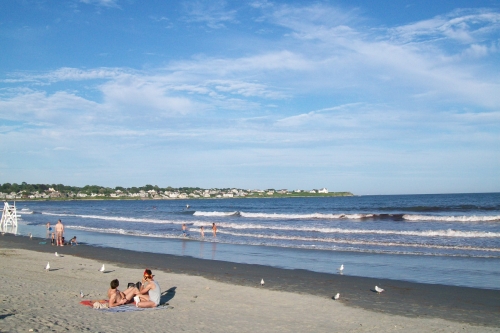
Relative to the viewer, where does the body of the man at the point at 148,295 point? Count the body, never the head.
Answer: to the viewer's left

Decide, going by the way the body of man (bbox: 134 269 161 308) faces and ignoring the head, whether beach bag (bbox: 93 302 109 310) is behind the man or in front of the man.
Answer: in front
